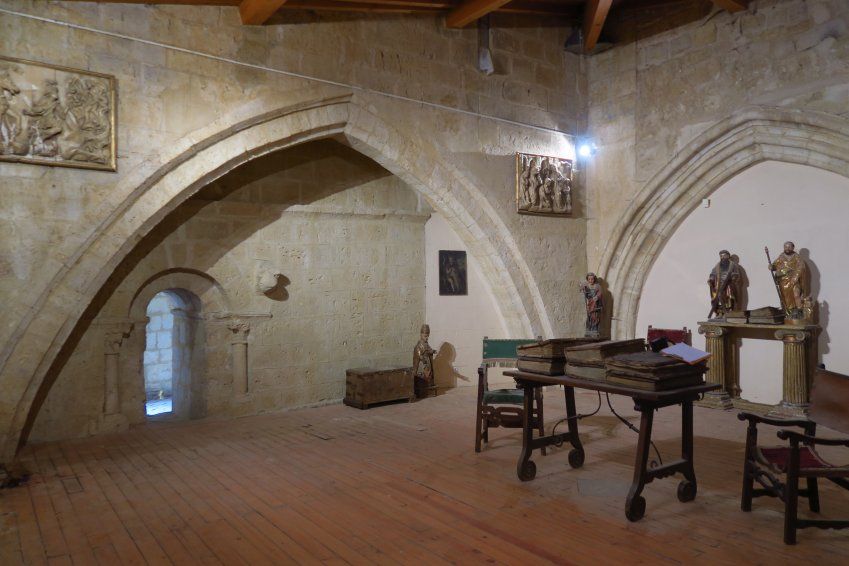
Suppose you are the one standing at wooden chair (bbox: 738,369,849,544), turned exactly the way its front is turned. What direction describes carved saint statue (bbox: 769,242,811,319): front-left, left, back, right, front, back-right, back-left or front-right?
back-right

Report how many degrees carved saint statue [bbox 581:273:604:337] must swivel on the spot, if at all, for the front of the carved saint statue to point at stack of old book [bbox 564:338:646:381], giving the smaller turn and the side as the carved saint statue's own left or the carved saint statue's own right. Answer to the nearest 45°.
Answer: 0° — it already faces it

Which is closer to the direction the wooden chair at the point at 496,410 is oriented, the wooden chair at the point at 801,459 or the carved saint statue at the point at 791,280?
the wooden chair

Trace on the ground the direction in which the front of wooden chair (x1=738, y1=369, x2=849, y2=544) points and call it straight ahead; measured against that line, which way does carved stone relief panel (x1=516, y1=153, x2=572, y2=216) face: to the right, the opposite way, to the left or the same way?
to the left

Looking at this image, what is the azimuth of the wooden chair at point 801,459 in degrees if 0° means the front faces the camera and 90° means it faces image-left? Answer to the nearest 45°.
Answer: approximately 45°

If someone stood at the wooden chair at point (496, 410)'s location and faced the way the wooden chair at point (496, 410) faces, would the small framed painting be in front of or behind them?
behind
